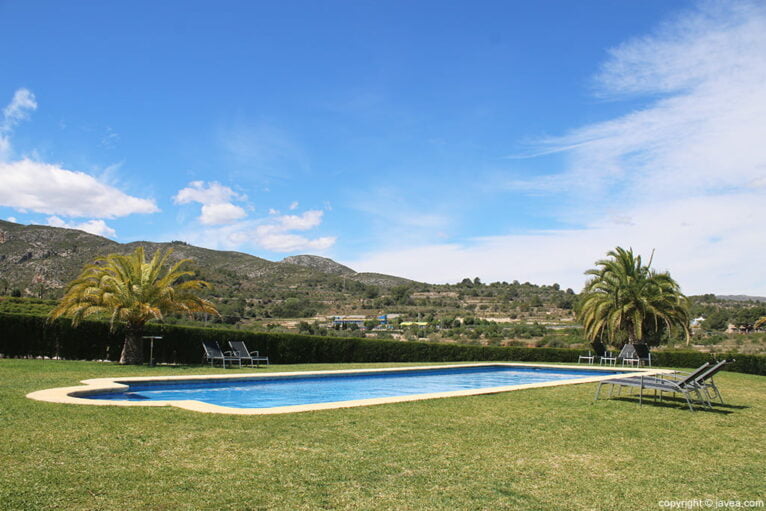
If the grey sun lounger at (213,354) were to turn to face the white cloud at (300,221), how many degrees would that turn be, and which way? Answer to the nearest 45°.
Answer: approximately 135° to its left

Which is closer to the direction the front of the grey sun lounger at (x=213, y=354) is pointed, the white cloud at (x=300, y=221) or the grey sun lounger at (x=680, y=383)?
the grey sun lounger

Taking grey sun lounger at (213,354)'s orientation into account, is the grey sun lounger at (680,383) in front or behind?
in front

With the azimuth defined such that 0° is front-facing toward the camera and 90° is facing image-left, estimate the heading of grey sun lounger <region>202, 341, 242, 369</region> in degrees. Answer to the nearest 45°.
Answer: approximately 315°

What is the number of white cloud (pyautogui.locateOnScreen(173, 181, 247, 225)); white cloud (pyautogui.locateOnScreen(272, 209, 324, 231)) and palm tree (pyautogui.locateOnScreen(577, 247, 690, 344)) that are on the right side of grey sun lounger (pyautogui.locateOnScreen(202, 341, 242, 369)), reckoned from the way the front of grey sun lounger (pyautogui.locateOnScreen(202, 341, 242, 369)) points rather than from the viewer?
0

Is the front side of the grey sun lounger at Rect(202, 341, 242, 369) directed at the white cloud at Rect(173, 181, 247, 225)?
no

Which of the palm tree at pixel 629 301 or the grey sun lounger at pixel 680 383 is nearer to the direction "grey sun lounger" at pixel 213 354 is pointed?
the grey sun lounger

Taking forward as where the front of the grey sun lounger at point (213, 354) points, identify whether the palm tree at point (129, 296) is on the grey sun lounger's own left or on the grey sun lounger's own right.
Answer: on the grey sun lounger's own right

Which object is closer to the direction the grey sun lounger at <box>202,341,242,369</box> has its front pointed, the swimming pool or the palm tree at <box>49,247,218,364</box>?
the swimming pool
